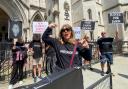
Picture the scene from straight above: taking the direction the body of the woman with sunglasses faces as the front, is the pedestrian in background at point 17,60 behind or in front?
behind

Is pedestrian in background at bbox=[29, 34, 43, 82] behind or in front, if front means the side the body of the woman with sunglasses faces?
behind

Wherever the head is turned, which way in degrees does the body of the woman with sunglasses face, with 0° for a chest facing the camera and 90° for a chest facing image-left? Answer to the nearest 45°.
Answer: approximately 0°
